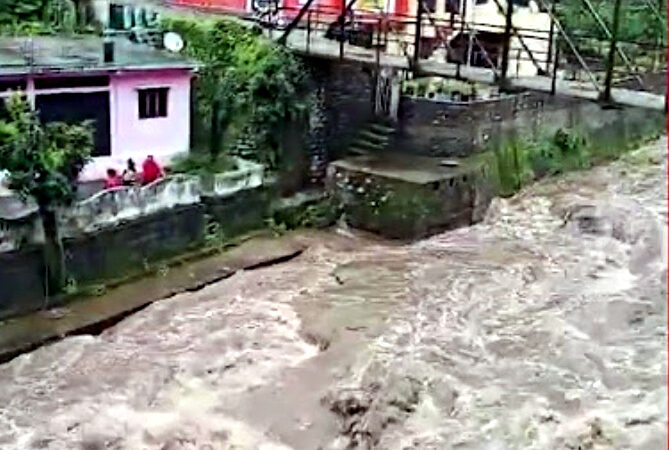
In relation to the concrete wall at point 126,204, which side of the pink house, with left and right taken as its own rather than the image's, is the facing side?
front

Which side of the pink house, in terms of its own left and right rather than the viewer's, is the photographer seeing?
front

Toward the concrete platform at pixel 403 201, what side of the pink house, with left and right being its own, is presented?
left

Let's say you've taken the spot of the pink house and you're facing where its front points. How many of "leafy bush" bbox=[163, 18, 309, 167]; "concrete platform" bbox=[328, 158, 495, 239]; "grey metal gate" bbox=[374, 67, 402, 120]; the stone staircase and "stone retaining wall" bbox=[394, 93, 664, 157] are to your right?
0

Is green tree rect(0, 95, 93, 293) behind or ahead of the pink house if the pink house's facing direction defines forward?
ahead

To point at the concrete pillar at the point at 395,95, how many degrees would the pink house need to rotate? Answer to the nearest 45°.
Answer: approximately 135° to its left

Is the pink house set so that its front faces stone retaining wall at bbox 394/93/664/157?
no

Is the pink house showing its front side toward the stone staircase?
no

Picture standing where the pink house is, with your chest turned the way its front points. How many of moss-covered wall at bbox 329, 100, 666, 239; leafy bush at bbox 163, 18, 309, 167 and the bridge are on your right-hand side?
0

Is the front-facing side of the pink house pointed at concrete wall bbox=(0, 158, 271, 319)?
yes

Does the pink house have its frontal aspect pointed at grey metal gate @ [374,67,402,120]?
no

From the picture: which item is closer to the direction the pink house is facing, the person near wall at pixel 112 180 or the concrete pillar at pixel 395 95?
the person near wall

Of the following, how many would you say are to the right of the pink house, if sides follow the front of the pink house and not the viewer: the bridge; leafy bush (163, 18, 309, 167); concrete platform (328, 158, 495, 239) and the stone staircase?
0

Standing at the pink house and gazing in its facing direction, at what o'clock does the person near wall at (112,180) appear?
The person near wall is roughly at 12 o'clock from the pink house.

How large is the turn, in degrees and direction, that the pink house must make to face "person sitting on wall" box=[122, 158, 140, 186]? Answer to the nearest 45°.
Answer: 0° — it already faces them

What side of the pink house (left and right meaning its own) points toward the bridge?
left

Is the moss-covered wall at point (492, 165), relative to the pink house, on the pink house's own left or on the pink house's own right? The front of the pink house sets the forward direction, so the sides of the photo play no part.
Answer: on the pink house's own left

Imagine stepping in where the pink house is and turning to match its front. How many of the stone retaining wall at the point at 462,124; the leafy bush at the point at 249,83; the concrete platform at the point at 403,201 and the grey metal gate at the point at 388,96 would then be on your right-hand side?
0

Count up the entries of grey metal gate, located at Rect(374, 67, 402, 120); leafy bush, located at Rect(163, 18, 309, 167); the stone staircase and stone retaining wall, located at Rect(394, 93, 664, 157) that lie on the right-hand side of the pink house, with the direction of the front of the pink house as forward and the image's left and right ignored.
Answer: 0
